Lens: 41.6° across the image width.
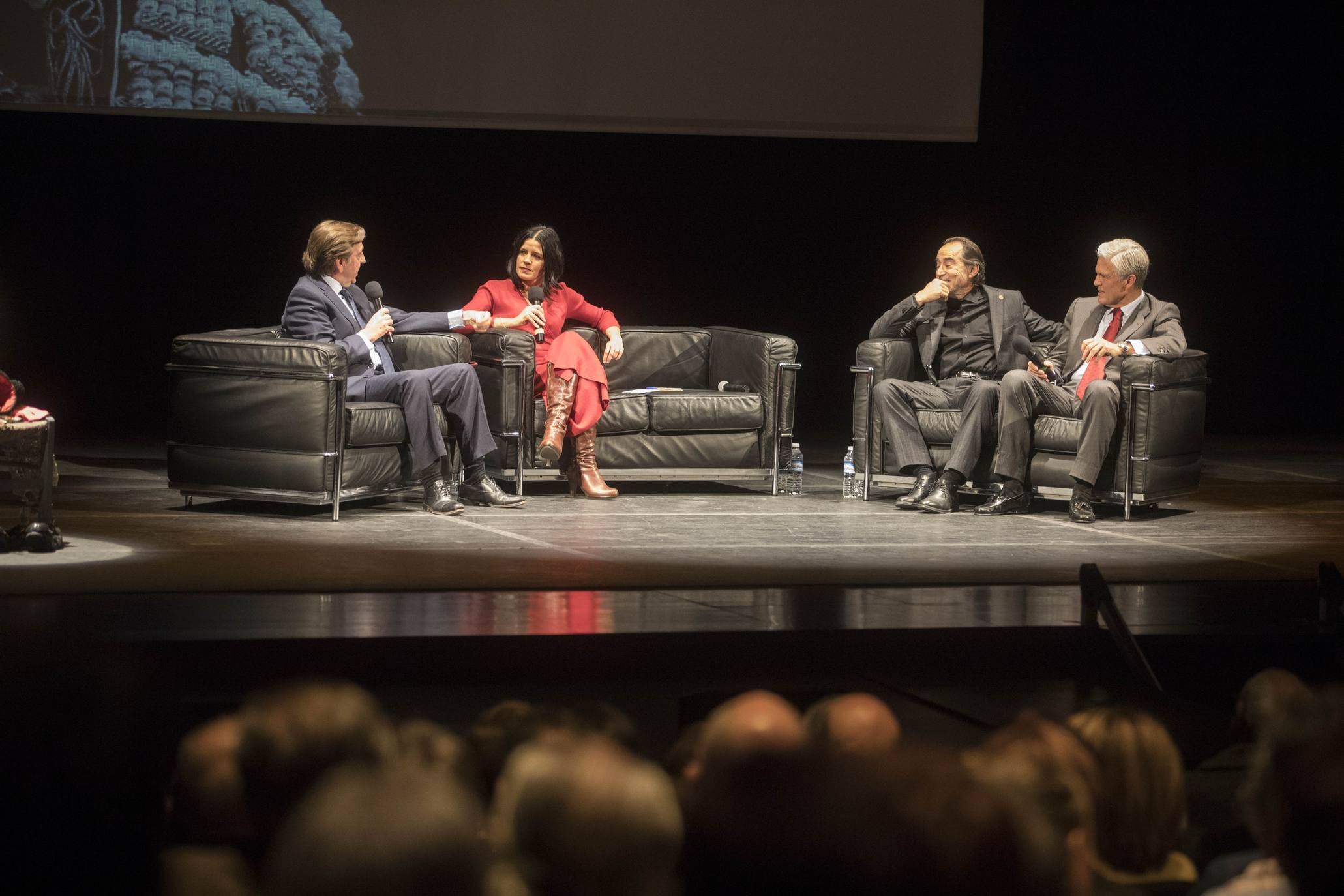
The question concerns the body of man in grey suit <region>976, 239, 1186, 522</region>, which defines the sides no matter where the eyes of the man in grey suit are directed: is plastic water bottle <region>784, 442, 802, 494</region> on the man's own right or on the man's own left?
on the man's own right

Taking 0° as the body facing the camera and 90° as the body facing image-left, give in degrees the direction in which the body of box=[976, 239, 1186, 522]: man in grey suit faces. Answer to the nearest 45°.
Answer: approximately 45°

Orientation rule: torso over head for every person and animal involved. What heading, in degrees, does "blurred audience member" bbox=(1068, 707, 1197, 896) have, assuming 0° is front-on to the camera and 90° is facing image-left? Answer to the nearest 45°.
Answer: approximately 180°

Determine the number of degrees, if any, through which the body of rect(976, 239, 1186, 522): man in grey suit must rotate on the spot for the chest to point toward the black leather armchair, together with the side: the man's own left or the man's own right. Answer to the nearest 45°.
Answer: approximately 45° to the man's own right

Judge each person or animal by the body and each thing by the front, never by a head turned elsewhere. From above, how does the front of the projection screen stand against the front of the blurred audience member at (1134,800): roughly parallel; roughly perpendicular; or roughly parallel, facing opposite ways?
roughly parallel, facing opposite ways

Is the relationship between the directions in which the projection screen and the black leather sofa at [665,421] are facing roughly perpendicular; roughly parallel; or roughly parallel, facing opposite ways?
roughly parallel

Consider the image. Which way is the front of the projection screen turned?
toward the camera

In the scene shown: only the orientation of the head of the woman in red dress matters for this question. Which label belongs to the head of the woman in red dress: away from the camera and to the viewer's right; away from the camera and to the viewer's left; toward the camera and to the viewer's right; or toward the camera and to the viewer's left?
toward the camera and to the viewer's left

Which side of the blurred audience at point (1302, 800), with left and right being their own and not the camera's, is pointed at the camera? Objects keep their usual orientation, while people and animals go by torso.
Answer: back

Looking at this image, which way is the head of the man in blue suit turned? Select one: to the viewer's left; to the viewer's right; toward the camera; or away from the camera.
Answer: to the viewer's right

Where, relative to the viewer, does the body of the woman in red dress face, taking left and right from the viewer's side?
facing the viewer

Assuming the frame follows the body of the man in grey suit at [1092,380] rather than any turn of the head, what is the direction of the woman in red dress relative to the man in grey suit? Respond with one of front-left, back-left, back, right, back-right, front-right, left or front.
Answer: front-right

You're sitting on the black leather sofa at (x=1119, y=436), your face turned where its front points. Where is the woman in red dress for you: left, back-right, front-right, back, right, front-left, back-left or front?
front-right

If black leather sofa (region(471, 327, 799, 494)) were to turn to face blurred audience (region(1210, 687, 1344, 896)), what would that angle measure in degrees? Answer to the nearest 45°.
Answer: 0° — it already faces them

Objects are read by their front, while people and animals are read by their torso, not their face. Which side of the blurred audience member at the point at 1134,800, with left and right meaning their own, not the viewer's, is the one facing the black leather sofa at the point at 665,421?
front
